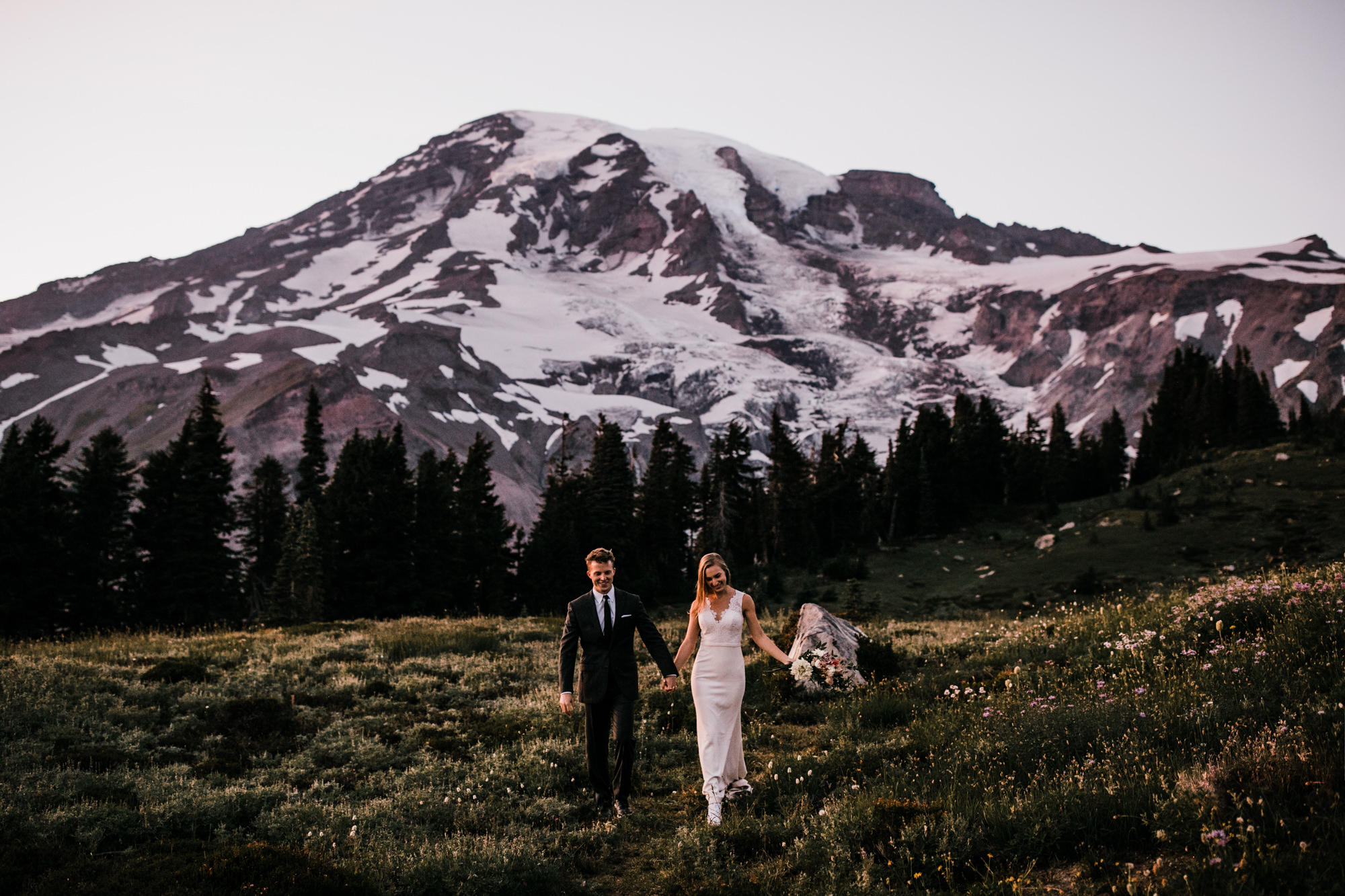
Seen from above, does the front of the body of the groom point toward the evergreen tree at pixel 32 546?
no

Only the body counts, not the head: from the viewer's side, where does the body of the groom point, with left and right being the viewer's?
facing the viewer

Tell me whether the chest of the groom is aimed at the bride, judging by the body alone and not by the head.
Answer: no

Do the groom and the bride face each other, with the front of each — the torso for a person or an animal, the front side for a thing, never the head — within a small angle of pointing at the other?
no

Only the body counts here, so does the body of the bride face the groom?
no

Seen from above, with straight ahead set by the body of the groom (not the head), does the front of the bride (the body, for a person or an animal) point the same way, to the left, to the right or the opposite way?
the same way

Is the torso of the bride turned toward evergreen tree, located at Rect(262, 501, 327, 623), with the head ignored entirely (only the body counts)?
no

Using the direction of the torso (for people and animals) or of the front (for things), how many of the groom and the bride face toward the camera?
2

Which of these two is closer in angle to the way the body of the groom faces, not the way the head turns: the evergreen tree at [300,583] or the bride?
the bride

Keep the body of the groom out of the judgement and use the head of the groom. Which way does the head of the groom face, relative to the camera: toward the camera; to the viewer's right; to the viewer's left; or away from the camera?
toward the camera
